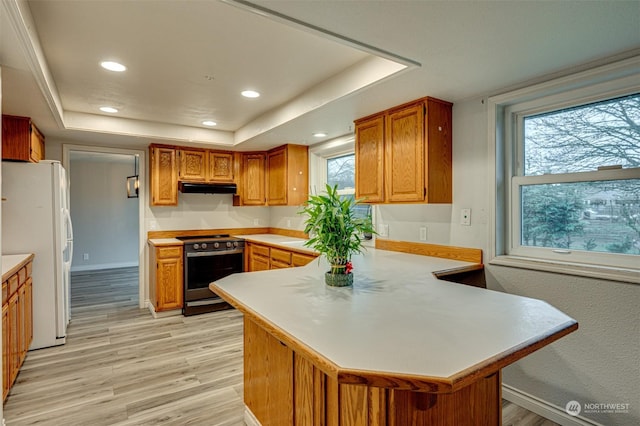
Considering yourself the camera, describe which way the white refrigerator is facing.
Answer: facing to the right of the viewer

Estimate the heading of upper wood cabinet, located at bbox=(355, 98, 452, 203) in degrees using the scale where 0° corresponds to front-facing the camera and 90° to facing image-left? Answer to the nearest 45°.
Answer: approximately 45°

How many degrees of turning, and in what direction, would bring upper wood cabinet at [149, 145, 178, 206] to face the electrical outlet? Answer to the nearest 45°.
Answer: approximately 45° to its left

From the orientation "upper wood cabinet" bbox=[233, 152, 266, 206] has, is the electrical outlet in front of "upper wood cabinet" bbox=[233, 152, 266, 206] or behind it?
in front

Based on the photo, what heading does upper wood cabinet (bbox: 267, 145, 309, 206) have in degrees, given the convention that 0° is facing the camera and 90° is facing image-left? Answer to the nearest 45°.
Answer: approximately 45°

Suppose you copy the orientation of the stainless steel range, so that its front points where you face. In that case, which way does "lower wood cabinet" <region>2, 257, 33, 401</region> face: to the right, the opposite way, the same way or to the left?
to the left

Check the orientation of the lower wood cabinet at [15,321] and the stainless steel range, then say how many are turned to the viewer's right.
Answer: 1

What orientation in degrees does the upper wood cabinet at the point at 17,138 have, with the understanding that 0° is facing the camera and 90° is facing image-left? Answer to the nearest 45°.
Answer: approximately 270°

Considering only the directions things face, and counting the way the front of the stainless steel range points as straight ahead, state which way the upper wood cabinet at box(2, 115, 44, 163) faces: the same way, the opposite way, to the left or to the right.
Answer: to the left

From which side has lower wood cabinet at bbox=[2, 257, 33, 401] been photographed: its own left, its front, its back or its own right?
right
